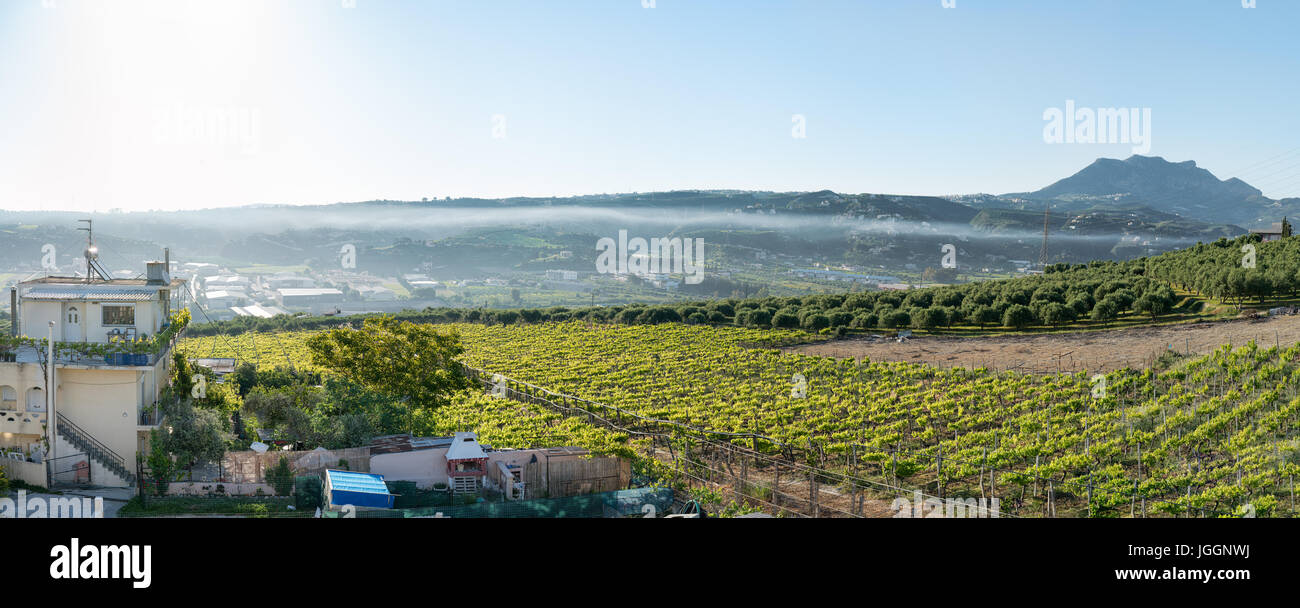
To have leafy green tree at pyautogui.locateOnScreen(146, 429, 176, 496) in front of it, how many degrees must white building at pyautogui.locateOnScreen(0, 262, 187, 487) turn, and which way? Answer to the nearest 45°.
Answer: approximately 45° to its left

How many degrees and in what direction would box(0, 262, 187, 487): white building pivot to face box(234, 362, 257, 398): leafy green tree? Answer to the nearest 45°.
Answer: approximately 180°

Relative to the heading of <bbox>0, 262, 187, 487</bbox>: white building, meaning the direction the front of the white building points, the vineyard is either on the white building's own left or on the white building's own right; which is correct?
on the white building's own left

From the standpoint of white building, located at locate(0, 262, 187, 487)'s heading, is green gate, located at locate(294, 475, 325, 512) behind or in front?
in front

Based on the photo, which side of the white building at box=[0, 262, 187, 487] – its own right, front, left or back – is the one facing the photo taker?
front
